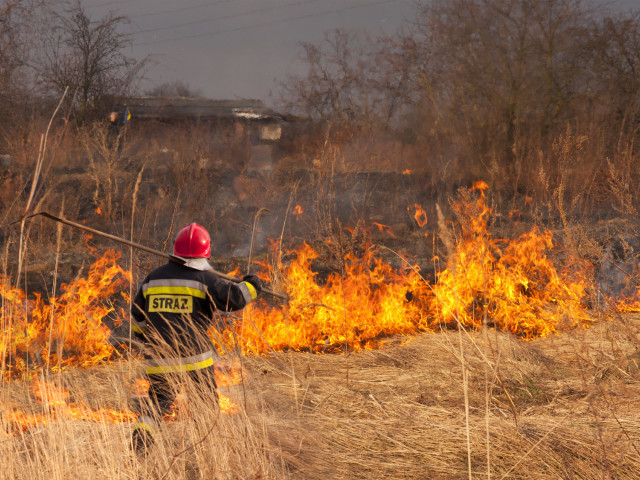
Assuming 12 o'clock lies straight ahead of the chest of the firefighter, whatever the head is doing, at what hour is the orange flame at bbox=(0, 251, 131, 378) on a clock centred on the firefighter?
The orange flame is roughly at 10 o'clock from the firefighter.

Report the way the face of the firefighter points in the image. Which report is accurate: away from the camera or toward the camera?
away from the camera

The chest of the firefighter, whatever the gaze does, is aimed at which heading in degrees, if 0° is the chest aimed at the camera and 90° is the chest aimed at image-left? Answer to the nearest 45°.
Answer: approximately 225°
